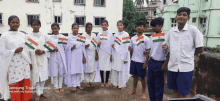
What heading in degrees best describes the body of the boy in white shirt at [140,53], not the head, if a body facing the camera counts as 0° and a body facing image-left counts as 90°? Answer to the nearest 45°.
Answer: approximately 0°

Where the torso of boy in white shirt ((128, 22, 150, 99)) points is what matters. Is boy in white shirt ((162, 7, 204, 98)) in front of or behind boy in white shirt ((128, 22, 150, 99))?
in front

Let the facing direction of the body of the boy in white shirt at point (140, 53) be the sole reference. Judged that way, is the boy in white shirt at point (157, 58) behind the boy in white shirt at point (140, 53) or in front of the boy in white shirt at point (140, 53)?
in front
